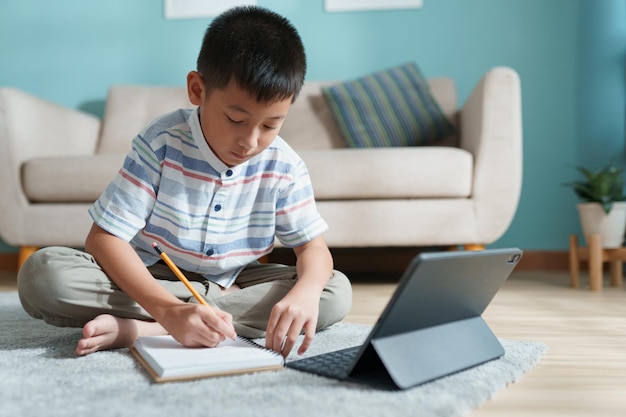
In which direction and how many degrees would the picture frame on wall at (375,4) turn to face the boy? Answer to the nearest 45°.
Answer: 0° — it already faces them

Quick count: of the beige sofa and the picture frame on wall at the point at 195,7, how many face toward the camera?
2

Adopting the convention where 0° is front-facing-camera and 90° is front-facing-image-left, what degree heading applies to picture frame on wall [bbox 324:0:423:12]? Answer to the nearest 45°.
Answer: approximately 0°

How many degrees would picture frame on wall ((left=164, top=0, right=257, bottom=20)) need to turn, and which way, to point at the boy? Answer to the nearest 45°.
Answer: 0° — it already faces them
